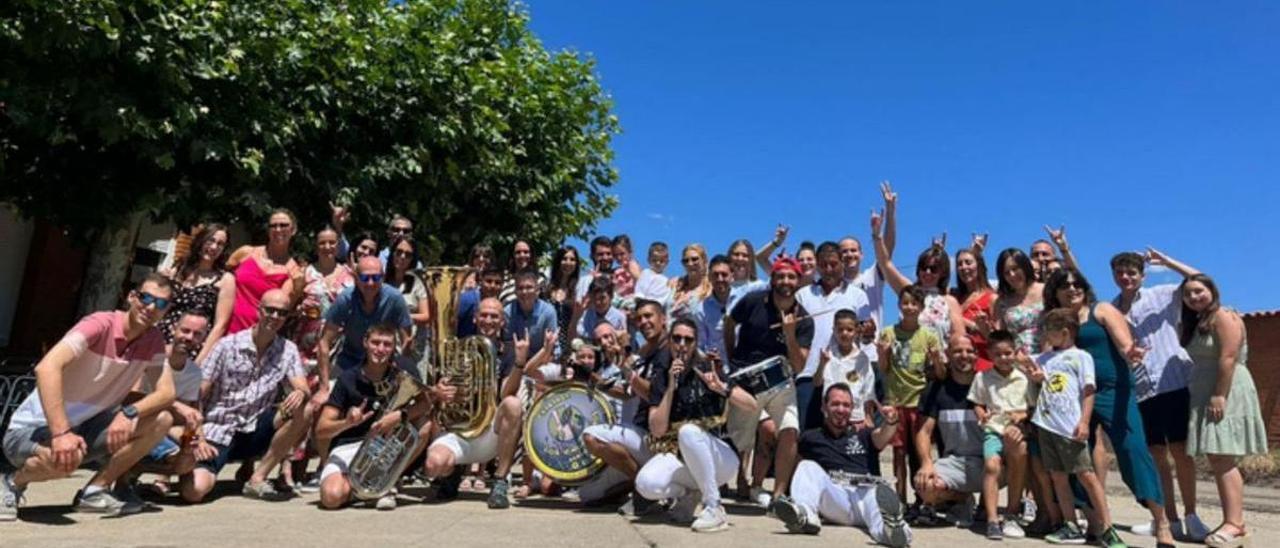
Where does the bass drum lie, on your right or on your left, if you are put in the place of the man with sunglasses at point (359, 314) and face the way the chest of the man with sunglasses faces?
on your left

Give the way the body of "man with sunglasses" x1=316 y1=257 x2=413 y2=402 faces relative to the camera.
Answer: toward the camera

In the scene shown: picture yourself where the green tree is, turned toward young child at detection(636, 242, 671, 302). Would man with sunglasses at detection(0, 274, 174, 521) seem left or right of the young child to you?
right

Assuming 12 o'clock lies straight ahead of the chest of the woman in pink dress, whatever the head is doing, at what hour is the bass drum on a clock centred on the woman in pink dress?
The bass drum is roughly at 10 o'clock from the woman in pink dress.

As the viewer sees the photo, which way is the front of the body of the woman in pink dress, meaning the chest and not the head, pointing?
toward the camera

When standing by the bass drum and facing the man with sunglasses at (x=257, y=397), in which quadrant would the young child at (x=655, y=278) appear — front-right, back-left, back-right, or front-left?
back-right

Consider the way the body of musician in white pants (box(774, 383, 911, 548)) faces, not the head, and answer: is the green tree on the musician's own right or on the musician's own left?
on the musician's own right

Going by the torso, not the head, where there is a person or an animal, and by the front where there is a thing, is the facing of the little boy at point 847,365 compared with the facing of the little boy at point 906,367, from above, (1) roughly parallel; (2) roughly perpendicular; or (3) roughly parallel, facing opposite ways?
roughly parallel

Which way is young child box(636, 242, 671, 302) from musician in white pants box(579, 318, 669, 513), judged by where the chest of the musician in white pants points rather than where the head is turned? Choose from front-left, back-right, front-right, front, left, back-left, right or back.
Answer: back-right

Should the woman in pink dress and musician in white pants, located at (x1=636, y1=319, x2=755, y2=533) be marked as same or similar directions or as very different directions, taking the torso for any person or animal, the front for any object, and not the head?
same or similar directions

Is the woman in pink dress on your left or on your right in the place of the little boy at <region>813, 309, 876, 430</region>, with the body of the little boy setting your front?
on your right

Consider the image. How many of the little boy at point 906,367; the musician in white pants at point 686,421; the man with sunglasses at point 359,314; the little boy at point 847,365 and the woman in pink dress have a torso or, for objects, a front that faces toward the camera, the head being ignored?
5

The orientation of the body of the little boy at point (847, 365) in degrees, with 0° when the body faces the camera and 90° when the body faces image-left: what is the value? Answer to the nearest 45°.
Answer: approximately 0°

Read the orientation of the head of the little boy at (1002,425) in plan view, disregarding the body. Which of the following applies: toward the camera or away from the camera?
toward the camera

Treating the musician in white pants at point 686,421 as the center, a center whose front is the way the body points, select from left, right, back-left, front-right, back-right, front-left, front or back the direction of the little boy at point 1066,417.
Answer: left

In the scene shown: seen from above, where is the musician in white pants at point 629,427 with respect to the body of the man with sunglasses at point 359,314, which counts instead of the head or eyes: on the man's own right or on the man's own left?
on the man's own left
